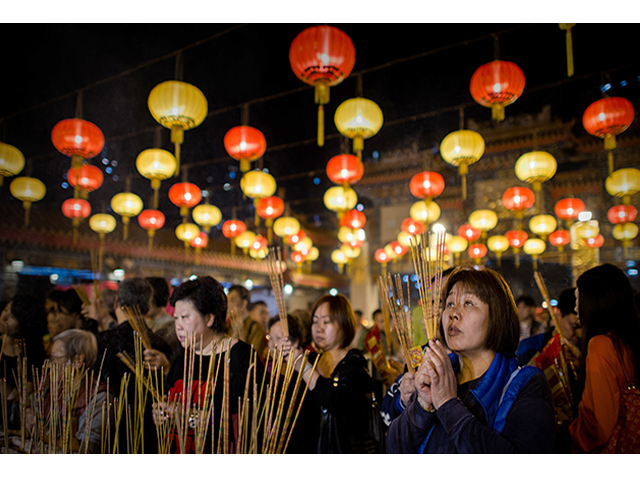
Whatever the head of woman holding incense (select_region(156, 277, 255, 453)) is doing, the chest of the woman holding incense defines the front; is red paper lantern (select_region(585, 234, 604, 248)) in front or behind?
behind

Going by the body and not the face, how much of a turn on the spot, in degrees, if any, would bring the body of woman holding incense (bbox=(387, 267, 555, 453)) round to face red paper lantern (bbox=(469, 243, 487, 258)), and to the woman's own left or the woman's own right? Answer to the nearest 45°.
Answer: approximately 135° to the woman's own right

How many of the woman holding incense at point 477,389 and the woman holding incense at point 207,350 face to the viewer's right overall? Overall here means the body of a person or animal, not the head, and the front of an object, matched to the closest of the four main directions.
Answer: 0

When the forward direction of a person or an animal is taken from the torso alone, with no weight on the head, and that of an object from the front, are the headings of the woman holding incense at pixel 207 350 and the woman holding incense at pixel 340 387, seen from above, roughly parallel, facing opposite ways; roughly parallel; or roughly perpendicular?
roughly parallel

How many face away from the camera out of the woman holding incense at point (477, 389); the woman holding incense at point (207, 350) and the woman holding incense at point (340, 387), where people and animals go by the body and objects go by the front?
0

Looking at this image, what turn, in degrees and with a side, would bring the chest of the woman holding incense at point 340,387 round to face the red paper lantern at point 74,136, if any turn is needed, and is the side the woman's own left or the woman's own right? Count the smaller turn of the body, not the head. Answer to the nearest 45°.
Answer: approximately 90° to the woman's own right

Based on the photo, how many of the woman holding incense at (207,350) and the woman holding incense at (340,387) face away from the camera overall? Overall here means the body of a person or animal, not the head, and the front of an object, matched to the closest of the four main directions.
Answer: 0

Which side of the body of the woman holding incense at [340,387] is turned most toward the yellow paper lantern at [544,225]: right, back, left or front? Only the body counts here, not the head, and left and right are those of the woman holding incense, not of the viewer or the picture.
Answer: back

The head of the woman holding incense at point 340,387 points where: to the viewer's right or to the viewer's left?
to the viewer's left

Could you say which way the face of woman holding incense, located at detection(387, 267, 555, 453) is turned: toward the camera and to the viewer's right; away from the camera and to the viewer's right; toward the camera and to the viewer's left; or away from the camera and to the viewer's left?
toward the camera and to the viewer's left

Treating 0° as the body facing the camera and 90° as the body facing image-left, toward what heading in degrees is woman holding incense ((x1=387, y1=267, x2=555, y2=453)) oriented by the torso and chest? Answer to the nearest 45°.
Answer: approximately 45°
